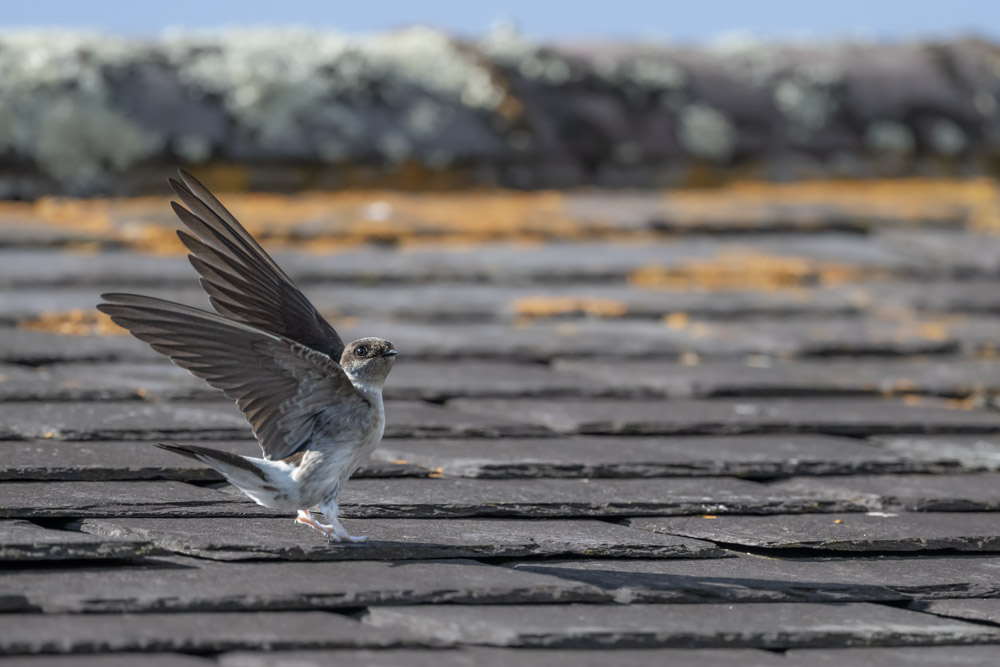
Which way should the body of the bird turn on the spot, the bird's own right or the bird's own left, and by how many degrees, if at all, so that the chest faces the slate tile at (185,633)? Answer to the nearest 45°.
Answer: approximately 90° to the bird's own right

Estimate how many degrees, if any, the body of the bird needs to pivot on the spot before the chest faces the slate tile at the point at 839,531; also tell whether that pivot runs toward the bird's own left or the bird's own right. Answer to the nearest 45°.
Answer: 0° — it already faces it

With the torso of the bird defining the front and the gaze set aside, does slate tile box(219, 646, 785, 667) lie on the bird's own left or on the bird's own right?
on the bird's own right

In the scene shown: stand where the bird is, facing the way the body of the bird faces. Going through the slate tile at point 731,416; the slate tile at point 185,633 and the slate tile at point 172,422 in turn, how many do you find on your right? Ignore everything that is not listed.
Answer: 1

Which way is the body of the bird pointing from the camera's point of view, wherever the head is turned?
to the viewer's right

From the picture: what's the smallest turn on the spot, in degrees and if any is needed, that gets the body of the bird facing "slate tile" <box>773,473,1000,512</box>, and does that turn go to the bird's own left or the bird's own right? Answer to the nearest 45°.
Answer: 0° — it already faces it
